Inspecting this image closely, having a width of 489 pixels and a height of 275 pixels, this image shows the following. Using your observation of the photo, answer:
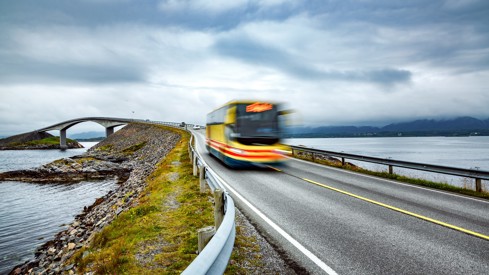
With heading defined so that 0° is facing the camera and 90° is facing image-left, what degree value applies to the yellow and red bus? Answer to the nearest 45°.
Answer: approximately 315°
